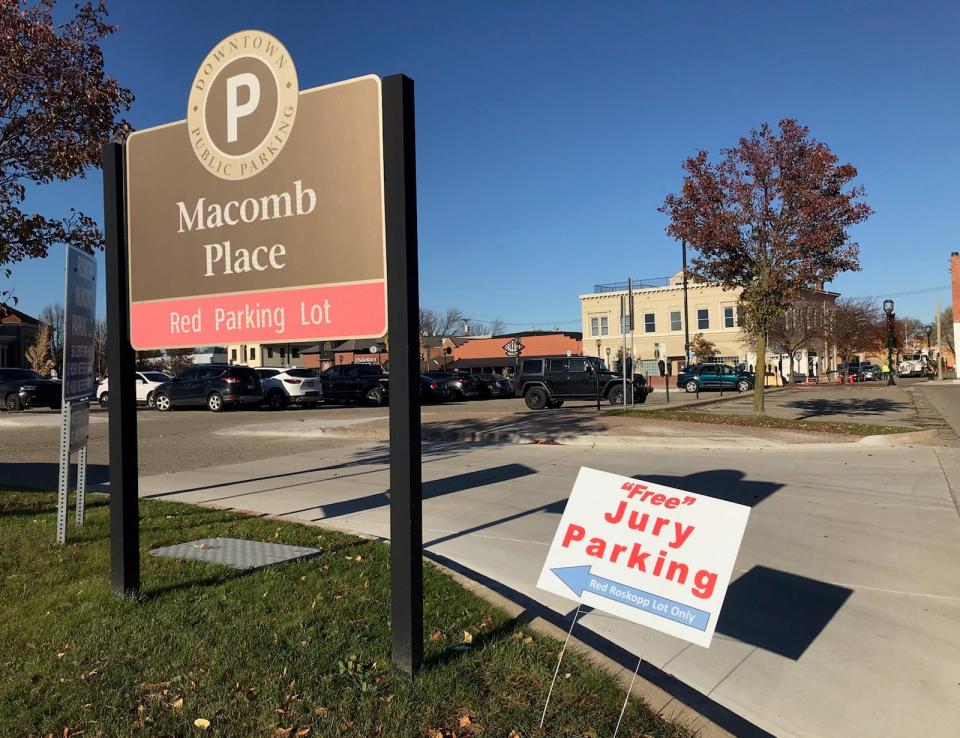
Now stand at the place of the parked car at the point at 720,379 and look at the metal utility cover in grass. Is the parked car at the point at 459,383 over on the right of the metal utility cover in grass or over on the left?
right

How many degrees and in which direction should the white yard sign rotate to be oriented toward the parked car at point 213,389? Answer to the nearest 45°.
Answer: approximately 135° to its right

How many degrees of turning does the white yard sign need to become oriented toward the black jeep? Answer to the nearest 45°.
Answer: approximately 180°

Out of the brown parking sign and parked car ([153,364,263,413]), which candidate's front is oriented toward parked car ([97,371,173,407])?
parked car ([153,364,263,413])
